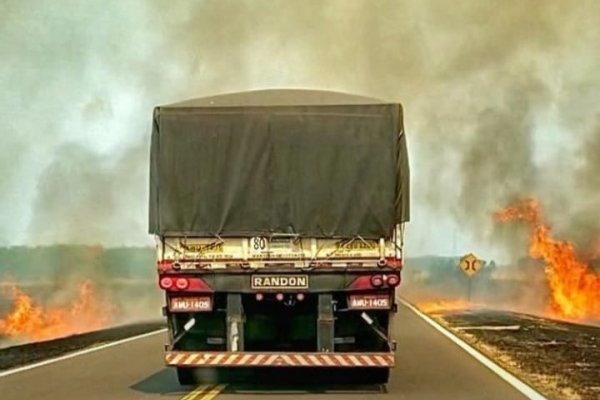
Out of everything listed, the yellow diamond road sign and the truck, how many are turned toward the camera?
1

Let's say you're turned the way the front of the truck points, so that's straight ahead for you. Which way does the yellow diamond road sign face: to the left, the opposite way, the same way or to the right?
the opposite way

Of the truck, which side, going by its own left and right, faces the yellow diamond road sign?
front

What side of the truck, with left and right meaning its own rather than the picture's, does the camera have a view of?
back

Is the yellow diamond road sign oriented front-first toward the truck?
yes

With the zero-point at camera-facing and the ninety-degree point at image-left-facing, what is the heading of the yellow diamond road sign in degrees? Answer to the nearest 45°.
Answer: approximately 0°
